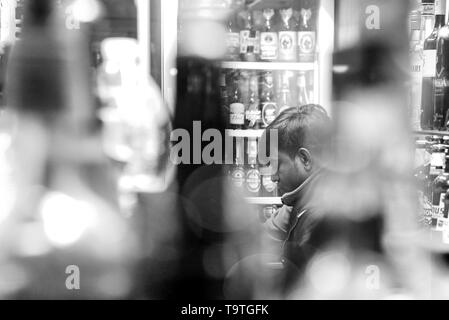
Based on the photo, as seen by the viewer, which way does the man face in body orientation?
to the viewer's left

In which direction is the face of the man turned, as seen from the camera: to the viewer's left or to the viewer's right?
to the viewer's left
